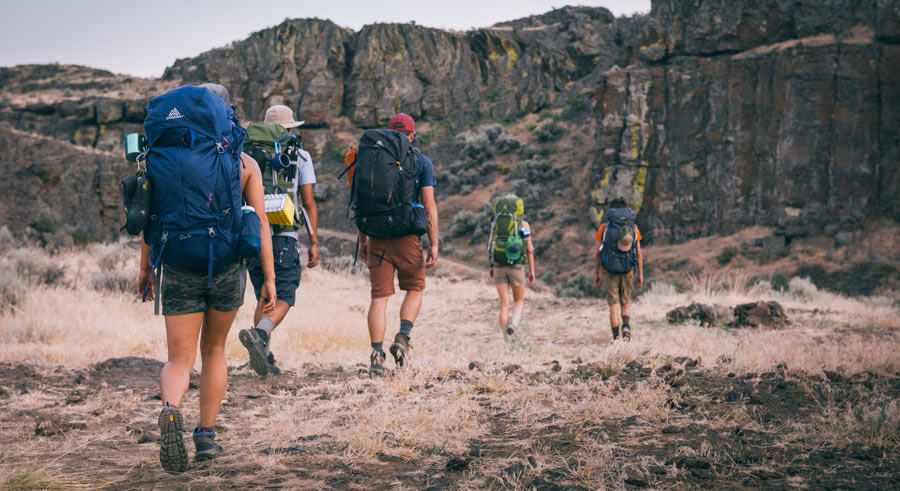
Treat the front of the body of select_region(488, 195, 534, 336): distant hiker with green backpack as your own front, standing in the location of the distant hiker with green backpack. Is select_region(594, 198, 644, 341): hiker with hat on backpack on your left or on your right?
on your right

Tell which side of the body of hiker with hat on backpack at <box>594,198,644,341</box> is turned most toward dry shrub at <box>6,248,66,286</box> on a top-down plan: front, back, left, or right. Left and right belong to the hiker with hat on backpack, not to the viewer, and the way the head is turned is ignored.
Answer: left

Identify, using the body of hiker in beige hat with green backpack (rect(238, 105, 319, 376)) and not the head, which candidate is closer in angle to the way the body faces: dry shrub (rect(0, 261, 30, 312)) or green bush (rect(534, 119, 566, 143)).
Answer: the green bush

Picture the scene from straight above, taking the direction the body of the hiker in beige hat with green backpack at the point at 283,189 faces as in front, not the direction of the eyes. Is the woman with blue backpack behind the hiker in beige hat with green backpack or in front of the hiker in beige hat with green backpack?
behind

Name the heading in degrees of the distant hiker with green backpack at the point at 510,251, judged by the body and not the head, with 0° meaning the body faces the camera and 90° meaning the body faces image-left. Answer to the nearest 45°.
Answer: approximately 180°

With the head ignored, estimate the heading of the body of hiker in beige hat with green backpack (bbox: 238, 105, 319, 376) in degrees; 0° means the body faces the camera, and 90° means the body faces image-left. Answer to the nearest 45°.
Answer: approximately 225°

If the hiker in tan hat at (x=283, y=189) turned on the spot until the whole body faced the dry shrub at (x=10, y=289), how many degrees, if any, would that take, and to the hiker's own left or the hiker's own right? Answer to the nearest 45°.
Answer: approximately 90° to the hiker's own left

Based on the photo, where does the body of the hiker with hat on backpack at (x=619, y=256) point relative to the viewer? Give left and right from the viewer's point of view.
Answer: facing away from the viewer

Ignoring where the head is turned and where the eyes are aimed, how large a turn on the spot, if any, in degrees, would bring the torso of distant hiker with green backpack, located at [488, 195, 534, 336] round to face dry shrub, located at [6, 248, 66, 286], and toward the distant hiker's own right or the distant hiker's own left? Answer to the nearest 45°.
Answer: approximately 90° to the distant hiker's own left

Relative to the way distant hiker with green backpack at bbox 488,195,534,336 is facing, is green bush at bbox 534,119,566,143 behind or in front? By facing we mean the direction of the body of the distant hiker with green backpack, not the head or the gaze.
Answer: in front

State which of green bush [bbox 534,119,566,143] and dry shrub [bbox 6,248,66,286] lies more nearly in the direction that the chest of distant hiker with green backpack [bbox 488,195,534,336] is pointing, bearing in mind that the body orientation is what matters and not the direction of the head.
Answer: the green bush

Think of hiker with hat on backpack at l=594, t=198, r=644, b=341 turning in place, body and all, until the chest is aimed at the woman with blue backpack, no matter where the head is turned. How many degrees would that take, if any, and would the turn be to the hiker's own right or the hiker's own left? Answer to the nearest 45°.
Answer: approximately 180°
